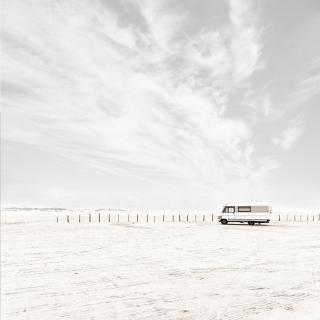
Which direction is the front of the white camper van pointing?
to the viewer's left
